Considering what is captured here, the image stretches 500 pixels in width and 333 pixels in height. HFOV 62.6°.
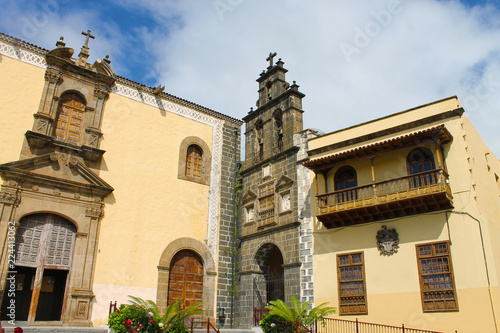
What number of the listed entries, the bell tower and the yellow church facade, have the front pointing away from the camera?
0

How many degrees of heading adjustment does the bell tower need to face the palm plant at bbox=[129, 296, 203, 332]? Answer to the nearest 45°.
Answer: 0° — it already faces it
